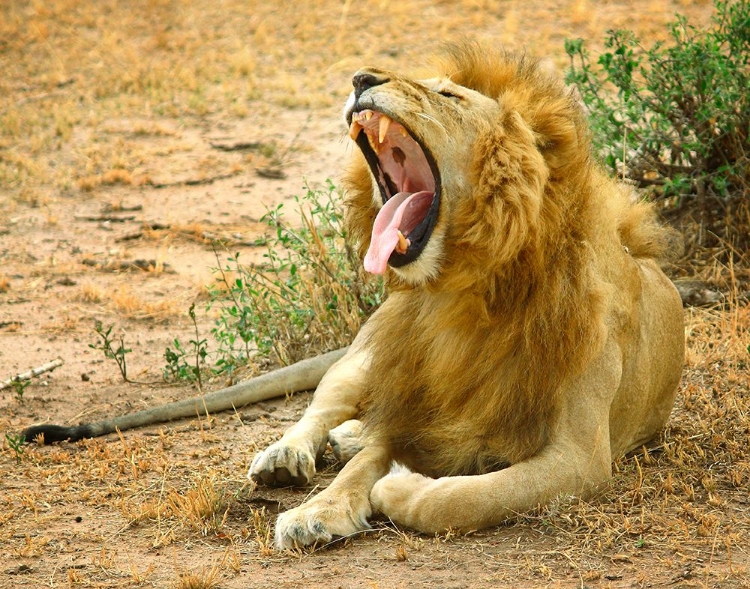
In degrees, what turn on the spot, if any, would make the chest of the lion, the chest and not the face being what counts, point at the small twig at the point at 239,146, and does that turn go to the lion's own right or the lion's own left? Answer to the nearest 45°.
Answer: approximately 135° to the lion's own right

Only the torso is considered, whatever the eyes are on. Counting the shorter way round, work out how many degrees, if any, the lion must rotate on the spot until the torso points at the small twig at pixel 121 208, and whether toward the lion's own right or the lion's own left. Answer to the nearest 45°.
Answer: approximately 90° to the lion's own right

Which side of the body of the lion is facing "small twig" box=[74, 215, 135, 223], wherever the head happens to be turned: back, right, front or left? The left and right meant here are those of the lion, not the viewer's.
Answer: right

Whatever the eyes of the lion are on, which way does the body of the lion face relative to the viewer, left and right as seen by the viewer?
facing the viewer and to the left of the viewer

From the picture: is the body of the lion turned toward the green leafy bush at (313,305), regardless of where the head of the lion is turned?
no

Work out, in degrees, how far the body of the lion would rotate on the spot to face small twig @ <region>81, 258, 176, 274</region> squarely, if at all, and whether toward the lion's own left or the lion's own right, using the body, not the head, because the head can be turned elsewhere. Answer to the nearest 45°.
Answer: approximately 90° to the lion's own right

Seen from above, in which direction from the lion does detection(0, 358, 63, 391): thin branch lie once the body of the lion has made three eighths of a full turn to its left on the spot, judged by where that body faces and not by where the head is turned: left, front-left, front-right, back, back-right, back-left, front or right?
back-left

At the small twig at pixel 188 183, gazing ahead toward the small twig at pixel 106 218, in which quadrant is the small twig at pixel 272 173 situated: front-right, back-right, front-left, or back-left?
back-left

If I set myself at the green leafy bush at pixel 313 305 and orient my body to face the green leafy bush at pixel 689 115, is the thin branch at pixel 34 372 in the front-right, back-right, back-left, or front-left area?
back-left
